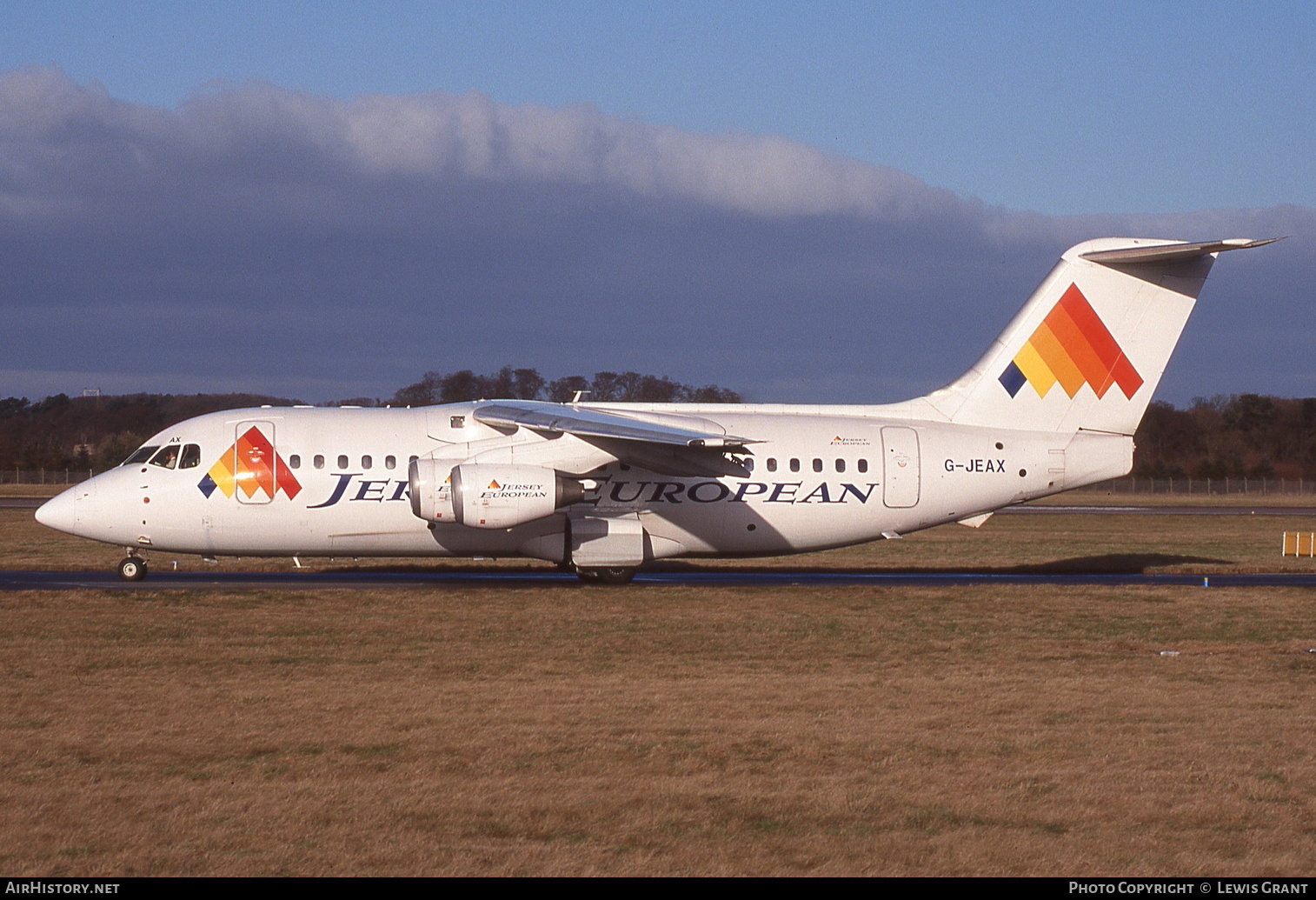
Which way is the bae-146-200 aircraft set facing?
to the viewer's left
